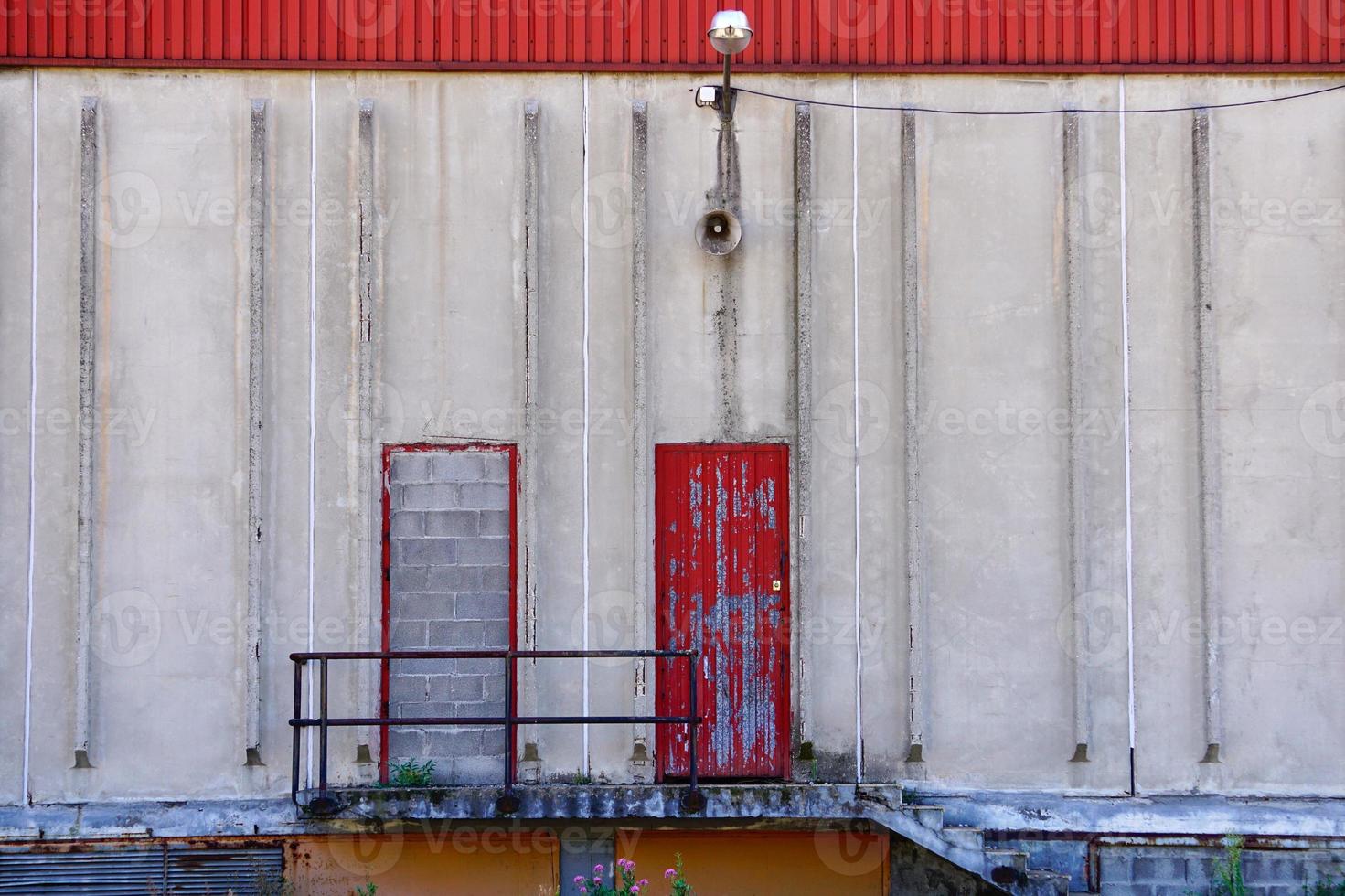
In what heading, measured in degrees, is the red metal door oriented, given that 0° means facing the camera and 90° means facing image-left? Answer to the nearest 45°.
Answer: approximately 0°

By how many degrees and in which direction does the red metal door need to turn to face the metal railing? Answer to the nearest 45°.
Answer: approximately 45° to its right

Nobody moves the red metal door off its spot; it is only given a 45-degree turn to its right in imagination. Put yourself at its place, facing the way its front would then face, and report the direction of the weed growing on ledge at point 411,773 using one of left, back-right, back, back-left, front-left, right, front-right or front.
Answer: front-right

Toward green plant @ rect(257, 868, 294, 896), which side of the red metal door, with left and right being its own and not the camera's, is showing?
right

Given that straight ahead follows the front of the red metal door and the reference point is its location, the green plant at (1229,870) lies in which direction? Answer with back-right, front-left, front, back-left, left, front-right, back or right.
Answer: left
